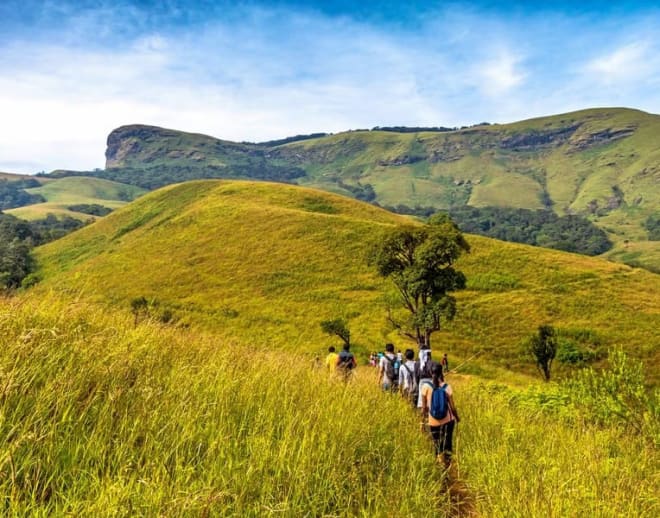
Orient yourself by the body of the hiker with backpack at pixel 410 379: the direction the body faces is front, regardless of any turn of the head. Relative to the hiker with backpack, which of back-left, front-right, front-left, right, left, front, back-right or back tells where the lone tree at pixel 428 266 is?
front

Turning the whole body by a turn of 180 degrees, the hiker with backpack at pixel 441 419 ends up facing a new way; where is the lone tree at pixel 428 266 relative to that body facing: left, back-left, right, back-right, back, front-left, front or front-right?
back

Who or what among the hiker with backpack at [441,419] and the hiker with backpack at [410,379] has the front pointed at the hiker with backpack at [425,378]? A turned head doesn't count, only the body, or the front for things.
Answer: the hiker with backpack at [441,419]

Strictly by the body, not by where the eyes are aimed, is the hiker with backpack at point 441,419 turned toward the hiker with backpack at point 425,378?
yes

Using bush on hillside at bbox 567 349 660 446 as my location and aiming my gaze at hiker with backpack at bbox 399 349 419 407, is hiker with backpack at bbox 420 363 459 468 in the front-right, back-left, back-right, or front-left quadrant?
front-left

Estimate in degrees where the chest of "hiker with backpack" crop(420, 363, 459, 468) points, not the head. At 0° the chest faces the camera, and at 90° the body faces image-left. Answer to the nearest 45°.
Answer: approximately 180°

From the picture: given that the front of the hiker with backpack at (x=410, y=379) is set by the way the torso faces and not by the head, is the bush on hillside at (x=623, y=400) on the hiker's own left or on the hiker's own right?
on the hiker's own right

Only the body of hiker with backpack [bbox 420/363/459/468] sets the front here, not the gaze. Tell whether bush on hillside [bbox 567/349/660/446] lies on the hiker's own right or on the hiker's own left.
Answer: on the hiker's own right

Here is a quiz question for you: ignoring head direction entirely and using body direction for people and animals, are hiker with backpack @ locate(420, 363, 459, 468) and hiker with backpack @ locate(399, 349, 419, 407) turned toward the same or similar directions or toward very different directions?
same or similar directions

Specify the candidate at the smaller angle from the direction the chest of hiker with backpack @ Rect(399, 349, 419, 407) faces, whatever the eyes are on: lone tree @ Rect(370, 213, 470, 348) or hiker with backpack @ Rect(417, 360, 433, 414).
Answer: the lone tree

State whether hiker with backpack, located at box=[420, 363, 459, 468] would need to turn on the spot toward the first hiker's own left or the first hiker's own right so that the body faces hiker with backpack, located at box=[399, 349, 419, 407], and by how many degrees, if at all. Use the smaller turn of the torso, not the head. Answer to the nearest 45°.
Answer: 0° — they already face them

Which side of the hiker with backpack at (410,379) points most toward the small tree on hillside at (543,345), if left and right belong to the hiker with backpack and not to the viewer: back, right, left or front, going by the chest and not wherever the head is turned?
front

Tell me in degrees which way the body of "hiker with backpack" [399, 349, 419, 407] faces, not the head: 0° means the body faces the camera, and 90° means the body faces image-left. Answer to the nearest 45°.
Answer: approximately 180°
